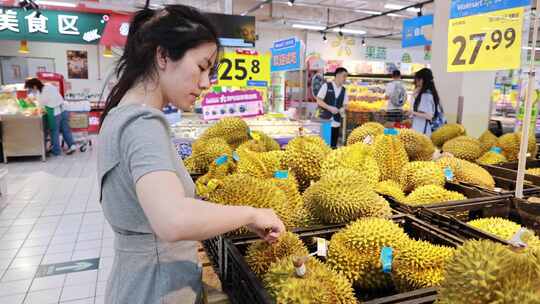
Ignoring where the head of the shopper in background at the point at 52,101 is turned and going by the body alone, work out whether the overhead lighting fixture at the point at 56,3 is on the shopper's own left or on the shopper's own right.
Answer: on the shopper's own right

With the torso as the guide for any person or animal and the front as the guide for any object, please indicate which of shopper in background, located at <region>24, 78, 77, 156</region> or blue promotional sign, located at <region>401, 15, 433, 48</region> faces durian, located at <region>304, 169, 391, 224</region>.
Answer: the blue promotional sign

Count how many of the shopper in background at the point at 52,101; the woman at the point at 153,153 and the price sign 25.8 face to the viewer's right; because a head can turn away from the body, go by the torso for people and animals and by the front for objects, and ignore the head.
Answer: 1

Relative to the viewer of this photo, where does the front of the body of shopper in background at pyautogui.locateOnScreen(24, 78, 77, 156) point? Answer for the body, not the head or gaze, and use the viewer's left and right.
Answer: facing to the left of the viewer

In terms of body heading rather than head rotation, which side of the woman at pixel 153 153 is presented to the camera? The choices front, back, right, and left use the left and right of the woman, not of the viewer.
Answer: right

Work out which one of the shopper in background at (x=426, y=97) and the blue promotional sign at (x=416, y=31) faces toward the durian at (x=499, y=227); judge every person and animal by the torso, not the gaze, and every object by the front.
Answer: the blue promotional sign

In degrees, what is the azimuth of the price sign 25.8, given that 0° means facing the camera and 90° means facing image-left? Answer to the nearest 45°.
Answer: approximately 0°

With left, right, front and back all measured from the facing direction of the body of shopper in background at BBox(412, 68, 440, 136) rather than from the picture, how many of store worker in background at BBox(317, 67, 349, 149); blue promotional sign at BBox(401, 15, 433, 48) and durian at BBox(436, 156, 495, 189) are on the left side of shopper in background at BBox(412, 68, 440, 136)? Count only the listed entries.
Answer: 1

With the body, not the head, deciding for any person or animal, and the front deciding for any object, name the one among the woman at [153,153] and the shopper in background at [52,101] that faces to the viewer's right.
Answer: the woman

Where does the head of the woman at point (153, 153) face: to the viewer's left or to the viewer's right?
to the viewer's right
